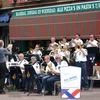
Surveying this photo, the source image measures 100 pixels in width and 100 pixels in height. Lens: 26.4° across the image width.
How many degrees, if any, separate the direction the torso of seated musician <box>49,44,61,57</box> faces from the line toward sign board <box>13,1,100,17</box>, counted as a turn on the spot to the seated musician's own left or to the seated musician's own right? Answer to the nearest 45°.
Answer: approximately 135° to the seated musician's own right

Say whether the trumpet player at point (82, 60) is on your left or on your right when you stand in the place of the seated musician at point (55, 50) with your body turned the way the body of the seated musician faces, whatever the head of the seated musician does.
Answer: on your left

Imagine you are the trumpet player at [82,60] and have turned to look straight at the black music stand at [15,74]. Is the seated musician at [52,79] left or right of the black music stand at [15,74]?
left

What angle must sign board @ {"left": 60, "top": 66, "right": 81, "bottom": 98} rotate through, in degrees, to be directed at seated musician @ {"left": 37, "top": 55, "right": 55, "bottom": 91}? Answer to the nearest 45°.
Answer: approximately 135° to its right

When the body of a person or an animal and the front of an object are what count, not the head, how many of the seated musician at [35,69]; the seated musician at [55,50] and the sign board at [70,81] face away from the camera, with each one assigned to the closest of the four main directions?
0

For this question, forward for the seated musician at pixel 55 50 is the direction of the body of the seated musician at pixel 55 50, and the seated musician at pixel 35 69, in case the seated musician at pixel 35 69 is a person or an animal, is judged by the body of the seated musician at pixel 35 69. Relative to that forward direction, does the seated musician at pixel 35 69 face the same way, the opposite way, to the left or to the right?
the same way

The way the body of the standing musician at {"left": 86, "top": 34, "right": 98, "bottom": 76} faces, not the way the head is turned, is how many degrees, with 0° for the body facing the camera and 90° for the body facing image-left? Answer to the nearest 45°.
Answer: approximately 45°

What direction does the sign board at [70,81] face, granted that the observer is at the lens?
facing the viewer

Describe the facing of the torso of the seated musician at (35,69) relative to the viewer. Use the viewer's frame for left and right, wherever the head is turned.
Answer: facing the viewer and to the left of the viewer

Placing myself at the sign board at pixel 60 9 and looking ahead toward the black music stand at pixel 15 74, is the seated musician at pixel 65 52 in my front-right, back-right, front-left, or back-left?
front-left

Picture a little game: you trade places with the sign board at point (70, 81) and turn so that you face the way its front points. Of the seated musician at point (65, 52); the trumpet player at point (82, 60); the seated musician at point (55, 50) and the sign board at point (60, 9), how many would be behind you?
4

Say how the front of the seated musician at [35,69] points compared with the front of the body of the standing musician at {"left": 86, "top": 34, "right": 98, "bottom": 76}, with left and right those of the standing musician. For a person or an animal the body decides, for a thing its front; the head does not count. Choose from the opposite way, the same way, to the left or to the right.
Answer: the same way

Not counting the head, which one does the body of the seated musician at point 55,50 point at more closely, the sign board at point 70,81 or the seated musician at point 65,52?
the sign board

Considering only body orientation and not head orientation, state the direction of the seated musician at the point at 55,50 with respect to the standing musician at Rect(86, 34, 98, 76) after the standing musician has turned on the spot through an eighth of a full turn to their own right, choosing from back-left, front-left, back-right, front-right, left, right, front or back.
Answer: front
